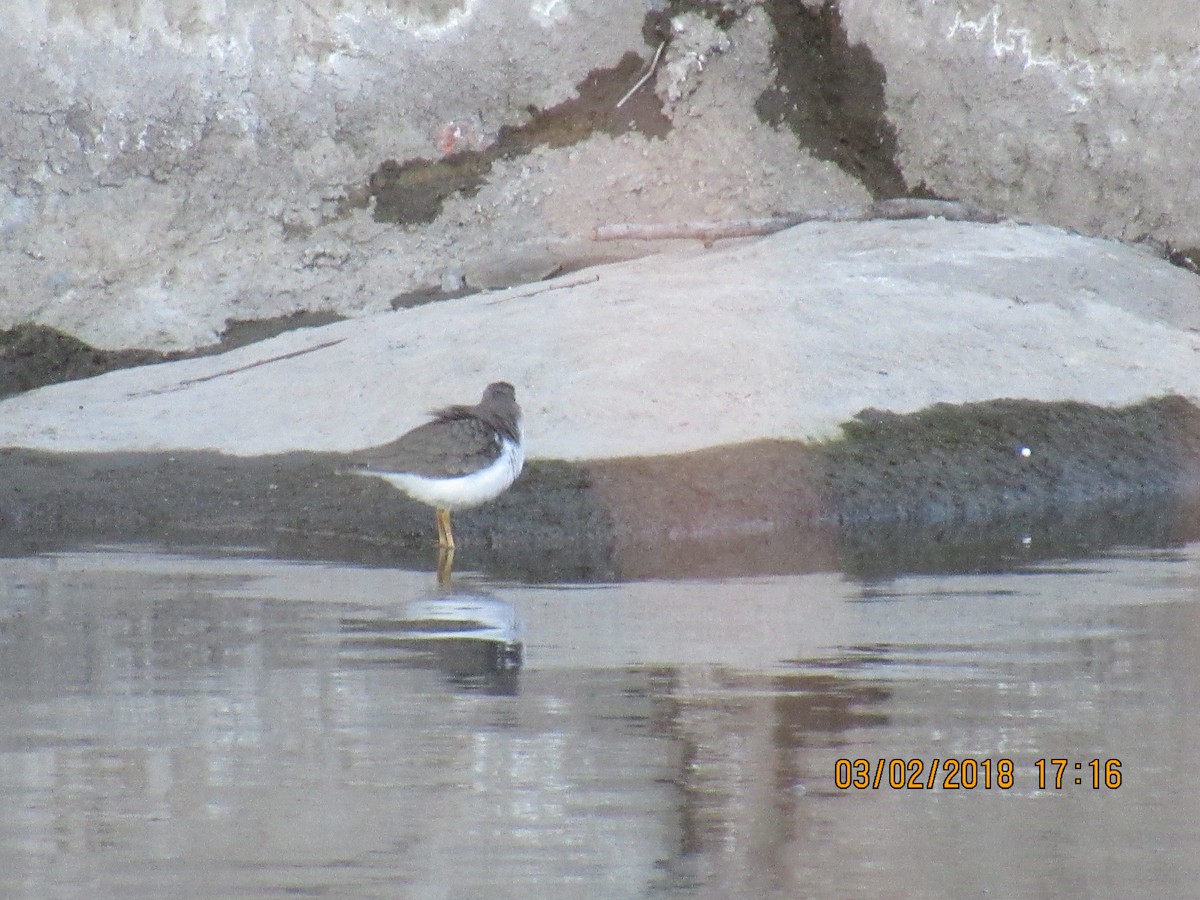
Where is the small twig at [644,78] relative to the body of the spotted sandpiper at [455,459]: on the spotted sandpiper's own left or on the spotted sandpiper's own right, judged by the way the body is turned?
on the spotted sandpiper's own left

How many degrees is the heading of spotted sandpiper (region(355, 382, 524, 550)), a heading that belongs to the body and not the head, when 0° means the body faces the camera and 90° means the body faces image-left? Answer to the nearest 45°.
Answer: approximately 270°
